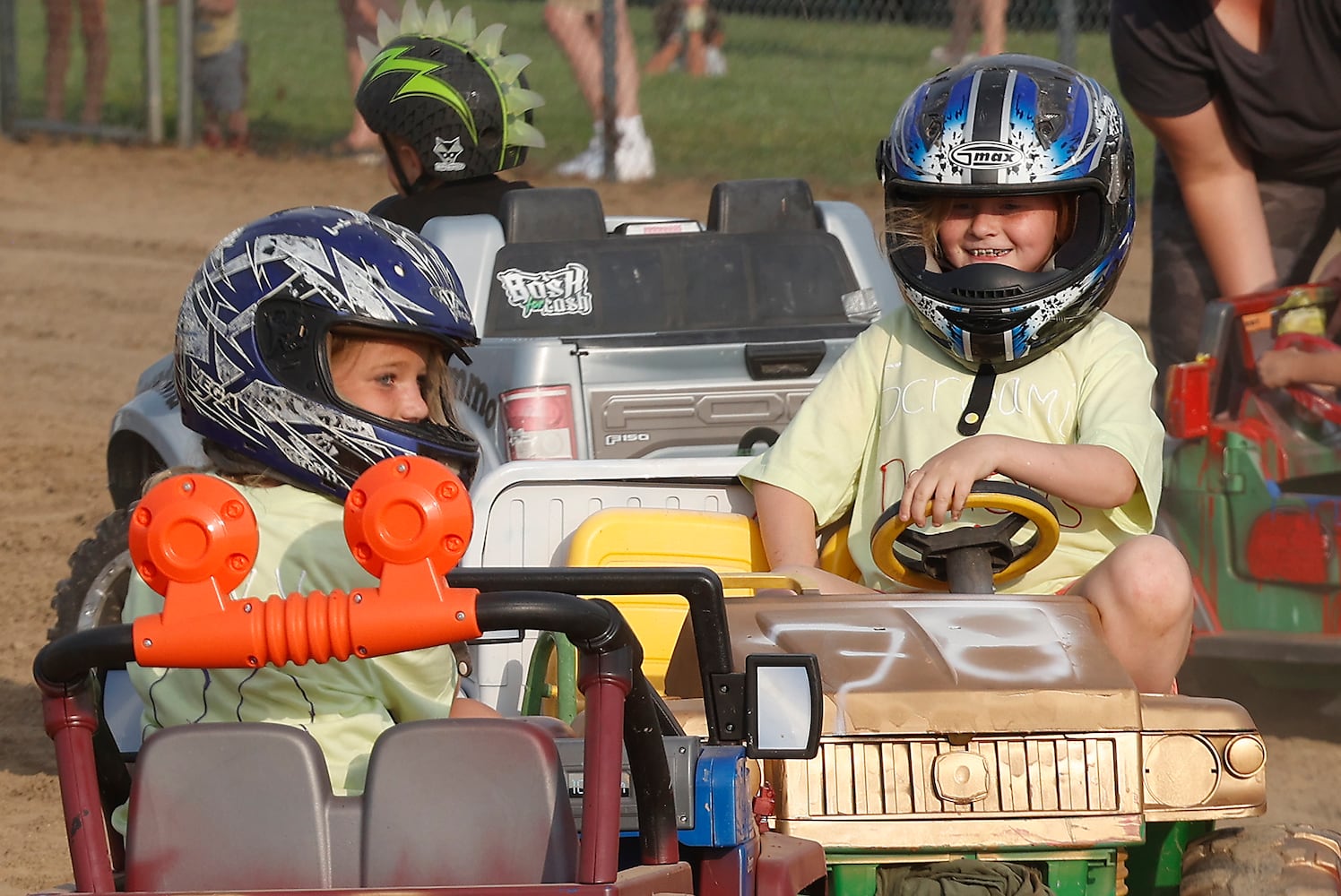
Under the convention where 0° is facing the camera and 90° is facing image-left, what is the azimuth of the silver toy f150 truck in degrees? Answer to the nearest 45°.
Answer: approximately 135°

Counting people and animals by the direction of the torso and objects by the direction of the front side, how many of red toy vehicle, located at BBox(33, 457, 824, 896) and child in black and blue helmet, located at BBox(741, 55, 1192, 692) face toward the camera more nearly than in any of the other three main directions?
1

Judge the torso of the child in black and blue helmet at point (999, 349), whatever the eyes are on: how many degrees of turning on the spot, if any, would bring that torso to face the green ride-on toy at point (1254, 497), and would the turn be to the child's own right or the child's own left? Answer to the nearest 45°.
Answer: approximately 135° to the child's own left

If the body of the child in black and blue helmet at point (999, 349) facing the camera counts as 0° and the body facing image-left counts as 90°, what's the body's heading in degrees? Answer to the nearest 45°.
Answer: approximately 0°

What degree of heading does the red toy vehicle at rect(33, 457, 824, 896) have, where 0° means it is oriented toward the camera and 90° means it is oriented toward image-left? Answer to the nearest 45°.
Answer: approximately 225°

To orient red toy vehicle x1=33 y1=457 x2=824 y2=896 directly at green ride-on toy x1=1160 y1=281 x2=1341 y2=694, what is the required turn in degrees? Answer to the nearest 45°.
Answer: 0° — it already faces it

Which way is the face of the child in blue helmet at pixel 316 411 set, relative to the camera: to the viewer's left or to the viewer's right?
to the viewer's right

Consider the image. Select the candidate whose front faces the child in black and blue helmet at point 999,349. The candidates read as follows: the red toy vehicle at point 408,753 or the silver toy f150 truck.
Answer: the red toy vehicle
